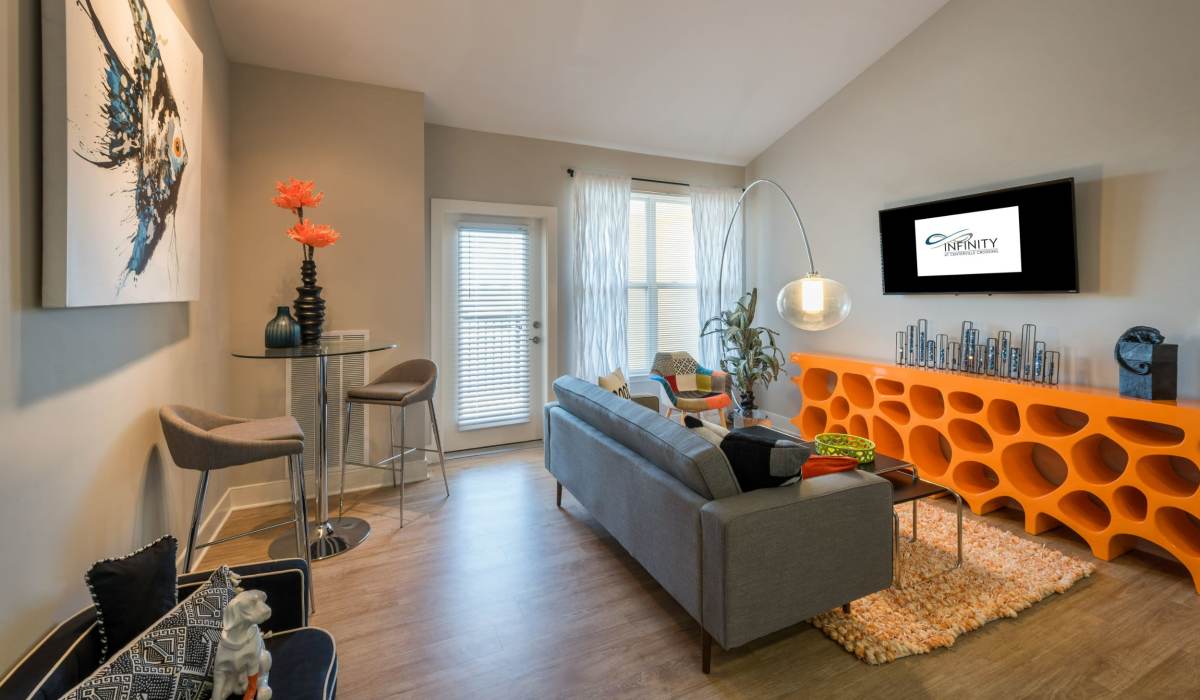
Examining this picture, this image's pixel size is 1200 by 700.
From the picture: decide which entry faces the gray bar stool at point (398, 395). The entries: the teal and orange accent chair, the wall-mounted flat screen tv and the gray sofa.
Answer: the wall-mounted flat screen tv

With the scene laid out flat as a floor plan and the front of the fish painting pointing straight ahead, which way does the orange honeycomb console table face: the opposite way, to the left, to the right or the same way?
the opposite way

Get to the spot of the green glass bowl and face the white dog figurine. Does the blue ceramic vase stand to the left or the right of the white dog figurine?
right

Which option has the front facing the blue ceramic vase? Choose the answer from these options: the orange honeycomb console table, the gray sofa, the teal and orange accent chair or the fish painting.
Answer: the orange honeycomb console table

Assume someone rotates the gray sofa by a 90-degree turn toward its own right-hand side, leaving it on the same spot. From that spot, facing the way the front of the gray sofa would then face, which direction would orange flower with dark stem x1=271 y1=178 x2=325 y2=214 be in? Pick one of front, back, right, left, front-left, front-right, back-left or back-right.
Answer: back-right

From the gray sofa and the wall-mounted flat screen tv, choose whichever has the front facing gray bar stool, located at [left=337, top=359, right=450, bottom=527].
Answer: the wall-mounted flat screen tv

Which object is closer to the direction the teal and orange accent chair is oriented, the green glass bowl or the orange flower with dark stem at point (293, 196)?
the green glass bowl

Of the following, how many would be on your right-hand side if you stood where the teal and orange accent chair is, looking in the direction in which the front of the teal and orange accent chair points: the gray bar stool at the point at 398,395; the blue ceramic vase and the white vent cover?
3

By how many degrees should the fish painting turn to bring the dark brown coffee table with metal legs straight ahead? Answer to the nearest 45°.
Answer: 0° — it already faces it

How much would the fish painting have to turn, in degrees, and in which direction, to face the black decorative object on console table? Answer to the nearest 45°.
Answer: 0° — it already faces it

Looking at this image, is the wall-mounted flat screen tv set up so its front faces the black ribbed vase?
yes
